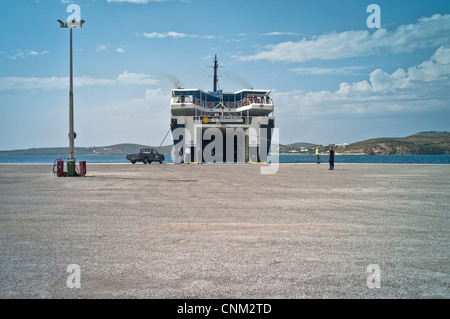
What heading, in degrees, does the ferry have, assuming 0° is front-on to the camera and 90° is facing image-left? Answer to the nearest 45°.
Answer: approximately 180°

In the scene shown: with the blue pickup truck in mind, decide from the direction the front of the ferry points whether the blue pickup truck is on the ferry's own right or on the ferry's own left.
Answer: on the ferry's own left
